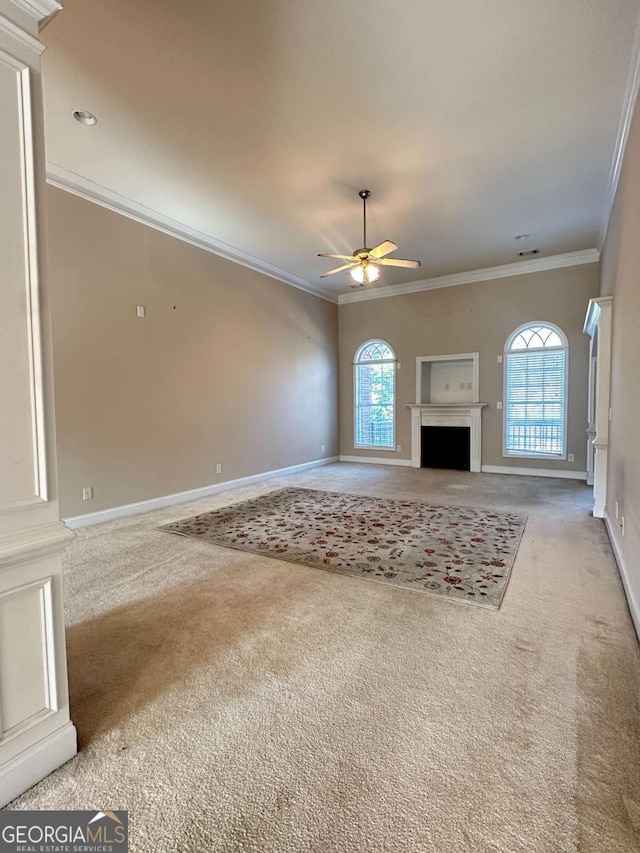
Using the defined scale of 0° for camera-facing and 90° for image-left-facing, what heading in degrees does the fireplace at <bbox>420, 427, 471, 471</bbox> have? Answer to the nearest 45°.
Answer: approximately 0°

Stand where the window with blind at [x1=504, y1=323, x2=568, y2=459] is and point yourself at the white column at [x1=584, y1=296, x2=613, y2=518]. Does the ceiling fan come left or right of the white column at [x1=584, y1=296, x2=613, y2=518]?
right

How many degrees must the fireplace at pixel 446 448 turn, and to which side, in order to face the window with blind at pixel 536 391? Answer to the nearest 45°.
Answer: approximately 90° to its left

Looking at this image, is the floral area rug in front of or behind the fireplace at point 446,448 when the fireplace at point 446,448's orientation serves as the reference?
in front

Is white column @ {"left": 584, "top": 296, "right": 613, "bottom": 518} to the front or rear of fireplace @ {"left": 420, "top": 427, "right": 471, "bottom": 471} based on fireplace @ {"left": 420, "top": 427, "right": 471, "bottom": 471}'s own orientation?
to the front

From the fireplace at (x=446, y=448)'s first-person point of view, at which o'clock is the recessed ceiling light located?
The recessed ceiling light is roughly at 1 o'clock from the fireplace.

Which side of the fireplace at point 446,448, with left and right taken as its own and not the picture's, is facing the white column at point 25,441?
front

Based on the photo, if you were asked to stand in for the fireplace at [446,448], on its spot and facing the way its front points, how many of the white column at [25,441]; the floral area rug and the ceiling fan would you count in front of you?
3
